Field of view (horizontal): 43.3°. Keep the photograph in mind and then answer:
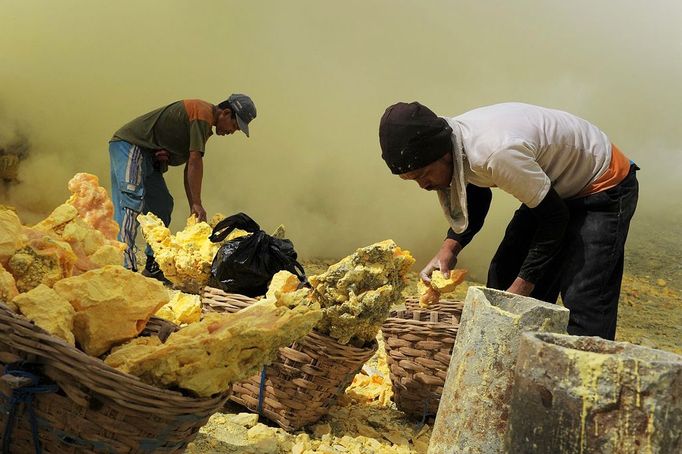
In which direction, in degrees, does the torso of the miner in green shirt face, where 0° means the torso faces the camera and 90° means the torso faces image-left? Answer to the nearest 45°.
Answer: approximately 270°

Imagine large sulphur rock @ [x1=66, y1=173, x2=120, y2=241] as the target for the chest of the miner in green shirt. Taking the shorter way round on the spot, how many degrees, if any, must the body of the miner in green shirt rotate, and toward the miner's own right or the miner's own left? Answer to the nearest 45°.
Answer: approximately 90° to the miner's own right

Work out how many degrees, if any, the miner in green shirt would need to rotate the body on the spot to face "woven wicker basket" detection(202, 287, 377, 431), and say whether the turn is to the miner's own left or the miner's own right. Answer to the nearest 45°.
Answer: approximately 90° to the miner's own right

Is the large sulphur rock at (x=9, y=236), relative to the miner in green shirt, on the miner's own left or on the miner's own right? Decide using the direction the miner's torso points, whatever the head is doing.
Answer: on the miner's own right

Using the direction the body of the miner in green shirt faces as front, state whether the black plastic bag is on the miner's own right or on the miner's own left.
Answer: on the miner's own right

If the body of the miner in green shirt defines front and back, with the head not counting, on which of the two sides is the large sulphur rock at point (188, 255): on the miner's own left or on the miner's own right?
on the miner's own right

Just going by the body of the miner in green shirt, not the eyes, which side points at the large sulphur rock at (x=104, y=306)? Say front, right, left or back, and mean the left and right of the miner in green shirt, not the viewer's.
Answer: right
